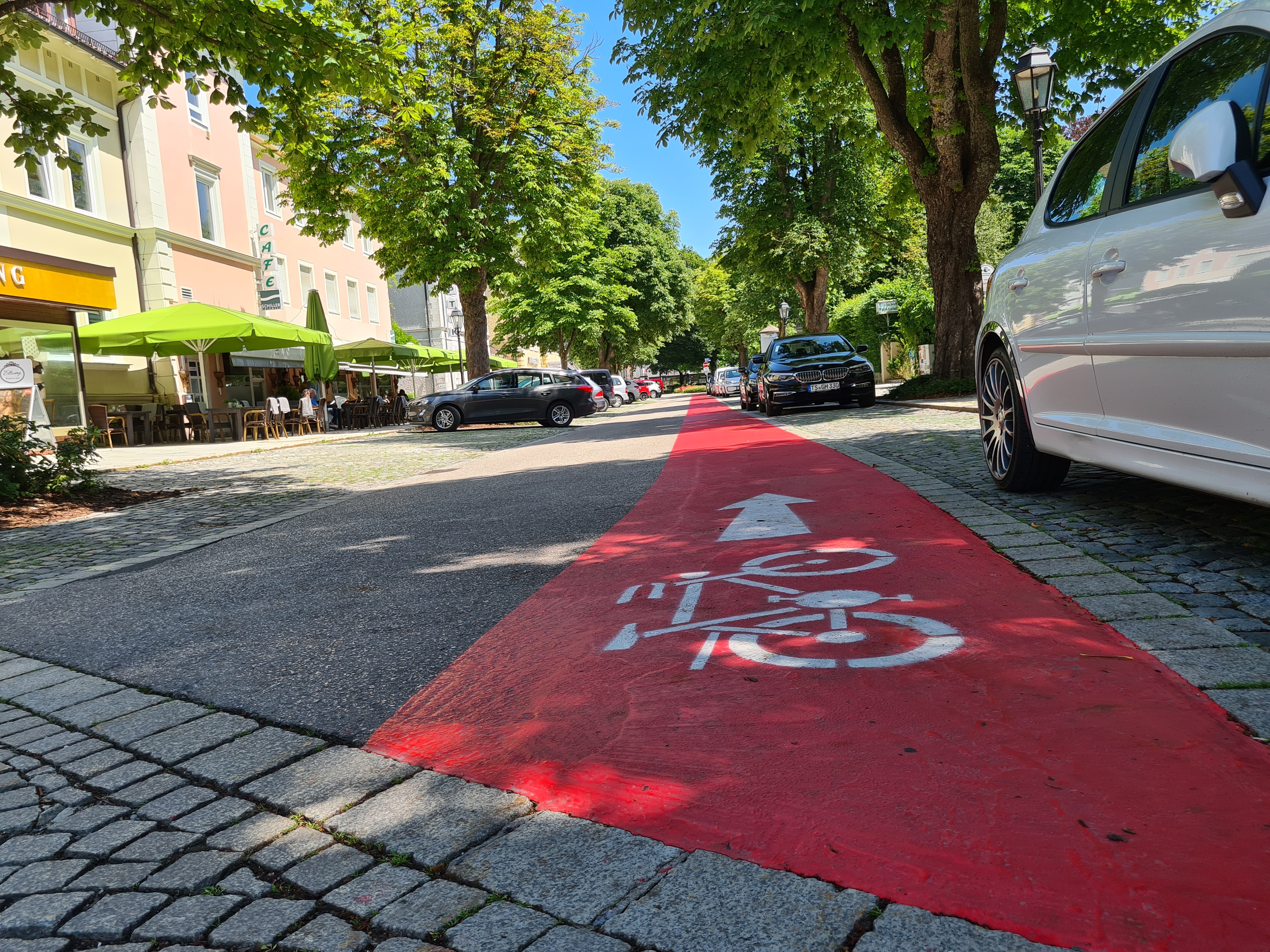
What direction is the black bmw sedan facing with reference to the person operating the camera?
facing the viewer

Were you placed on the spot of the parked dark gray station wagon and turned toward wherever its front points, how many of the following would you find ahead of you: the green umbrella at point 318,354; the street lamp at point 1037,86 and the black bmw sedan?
1

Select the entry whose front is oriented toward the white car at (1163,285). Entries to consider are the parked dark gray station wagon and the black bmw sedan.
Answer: the black bmw sedan

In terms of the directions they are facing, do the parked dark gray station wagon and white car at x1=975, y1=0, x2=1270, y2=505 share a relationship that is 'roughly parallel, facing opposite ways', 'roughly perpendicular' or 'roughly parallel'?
roughly perpendicular

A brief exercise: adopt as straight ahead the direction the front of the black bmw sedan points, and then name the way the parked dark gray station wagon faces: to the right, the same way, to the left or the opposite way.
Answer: to the right

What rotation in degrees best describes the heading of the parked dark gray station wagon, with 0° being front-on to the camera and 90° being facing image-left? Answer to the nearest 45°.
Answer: approximately 90°

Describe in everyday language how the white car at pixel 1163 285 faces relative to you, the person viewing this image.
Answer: facing the viewer and to the right of the viewer

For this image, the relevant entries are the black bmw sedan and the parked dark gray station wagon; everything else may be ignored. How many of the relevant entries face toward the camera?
1

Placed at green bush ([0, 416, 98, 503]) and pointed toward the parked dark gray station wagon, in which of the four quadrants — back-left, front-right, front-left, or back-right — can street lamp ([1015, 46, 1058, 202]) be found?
front-right

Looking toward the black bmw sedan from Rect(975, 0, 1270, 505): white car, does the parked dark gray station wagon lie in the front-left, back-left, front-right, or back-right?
front-left

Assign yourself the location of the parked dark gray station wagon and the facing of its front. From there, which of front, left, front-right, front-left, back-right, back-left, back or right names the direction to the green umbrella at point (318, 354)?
front

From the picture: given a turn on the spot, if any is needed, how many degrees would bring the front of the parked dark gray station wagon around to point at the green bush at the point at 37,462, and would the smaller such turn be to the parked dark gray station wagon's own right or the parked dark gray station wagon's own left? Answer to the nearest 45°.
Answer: approximately 90° to the parked dark gray station wagon's own left

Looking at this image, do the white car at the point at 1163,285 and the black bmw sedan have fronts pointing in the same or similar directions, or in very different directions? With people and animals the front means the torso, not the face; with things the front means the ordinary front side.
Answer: same or similar directions

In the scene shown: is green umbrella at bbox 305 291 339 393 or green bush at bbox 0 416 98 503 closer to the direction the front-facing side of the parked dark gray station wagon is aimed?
the green umbrella

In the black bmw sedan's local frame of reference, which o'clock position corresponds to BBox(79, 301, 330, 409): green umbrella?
The green umbrella is roughly at 3 o'clock from the black bmw sedan.

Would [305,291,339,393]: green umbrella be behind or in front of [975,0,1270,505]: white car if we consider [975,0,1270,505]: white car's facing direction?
behind

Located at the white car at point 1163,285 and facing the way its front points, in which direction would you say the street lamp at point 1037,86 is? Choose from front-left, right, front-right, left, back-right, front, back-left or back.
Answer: back-left

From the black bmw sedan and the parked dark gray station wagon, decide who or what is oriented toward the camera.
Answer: the black bmw sedan
